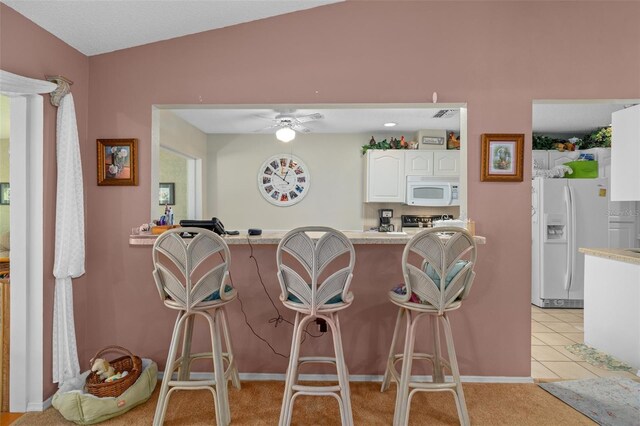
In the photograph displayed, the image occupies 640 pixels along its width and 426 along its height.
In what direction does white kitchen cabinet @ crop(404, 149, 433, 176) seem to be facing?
toward the camera

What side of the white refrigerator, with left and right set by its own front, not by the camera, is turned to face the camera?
front

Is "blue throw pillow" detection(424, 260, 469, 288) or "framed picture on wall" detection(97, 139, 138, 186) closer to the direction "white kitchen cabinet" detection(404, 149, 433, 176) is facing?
the blue throw pillow

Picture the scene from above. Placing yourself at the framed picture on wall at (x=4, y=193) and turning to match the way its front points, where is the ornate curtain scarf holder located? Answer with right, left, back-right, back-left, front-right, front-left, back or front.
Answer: front

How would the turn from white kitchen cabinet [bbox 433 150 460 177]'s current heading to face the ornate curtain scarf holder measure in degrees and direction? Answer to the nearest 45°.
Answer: approximately 45° to its right

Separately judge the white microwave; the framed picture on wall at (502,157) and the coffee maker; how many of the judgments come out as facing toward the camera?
3

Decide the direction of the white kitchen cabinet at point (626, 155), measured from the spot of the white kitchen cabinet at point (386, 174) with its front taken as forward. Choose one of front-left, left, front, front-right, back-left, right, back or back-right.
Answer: front-left

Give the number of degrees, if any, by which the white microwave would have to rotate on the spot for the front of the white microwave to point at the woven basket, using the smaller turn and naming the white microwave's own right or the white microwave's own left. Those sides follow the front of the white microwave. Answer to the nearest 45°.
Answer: approximately 45° to the white microwave's own right

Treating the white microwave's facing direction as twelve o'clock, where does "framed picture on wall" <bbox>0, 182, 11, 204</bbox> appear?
The framed picture on wall is roughly at 2 o'clock from the white microwave.

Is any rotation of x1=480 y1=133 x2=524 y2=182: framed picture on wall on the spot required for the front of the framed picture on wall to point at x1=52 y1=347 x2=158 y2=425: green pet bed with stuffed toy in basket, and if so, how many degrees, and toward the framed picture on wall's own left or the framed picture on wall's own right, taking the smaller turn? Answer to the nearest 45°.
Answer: approximately 45° to the framed picture on wall's own right

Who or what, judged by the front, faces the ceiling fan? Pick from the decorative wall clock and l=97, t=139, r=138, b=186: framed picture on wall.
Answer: the decorative wall clock

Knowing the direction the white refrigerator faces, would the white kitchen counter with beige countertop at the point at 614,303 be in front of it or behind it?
in front

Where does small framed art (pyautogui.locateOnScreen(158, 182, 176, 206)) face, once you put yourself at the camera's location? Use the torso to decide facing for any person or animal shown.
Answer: facing the viewer

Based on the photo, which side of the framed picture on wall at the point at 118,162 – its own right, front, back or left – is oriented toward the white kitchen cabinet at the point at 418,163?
left

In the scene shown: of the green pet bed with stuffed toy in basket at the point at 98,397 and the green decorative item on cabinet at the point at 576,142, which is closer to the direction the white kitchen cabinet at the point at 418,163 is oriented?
the green pet bed with stuffed toy in basket

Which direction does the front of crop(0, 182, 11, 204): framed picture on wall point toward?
toward the camera

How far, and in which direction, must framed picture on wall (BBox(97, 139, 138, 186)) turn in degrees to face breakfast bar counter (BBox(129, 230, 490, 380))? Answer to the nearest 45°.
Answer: approximately 45° to its left

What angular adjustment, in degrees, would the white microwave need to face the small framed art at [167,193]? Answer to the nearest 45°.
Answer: approximately 90° to its right

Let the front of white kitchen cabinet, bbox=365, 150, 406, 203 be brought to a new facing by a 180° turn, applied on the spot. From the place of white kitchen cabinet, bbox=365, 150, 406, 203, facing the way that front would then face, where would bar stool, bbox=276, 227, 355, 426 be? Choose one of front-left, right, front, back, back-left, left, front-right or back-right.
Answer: back
